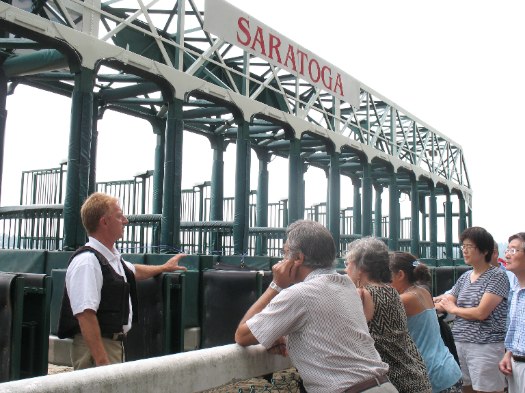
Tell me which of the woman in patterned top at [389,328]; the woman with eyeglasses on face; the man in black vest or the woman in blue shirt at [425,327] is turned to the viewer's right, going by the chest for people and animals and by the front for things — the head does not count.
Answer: the man in black vest

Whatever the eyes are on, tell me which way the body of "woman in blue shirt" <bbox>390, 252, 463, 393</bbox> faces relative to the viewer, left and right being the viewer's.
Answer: facing away from the viewer and to the left of the viewer

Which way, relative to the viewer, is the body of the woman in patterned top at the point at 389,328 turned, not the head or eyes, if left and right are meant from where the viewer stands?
facing away from the viewer and to the left of the viewer

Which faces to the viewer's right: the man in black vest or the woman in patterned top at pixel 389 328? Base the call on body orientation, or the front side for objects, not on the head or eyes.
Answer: the man in black vest

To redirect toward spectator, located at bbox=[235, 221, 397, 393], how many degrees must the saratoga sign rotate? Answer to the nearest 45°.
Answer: approximately 45° to its right

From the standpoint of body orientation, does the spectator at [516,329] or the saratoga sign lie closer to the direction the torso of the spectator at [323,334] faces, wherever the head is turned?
the saratoga sign

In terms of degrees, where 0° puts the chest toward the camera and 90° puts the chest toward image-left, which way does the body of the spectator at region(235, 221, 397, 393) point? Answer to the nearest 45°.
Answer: approximately 135°
